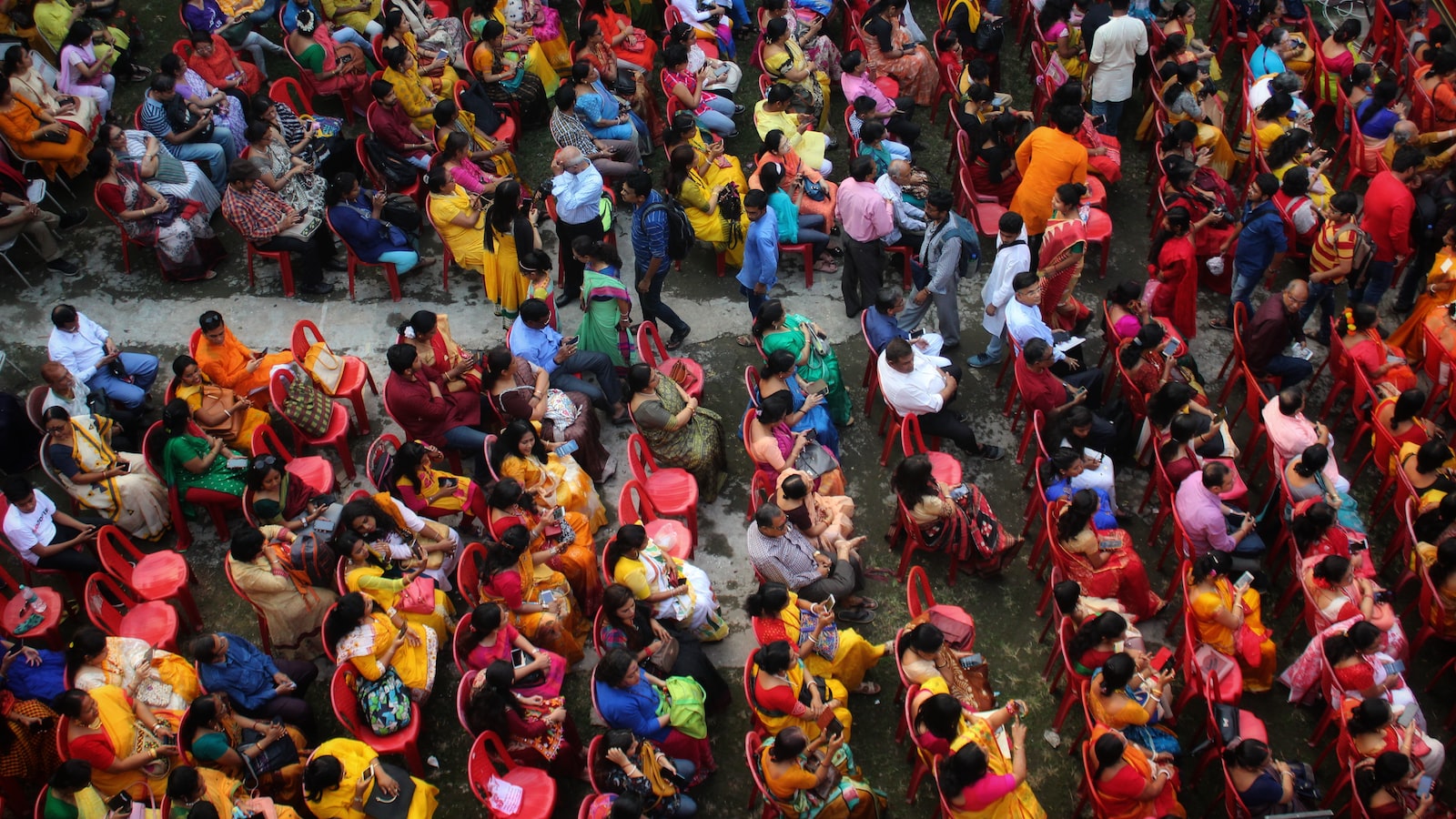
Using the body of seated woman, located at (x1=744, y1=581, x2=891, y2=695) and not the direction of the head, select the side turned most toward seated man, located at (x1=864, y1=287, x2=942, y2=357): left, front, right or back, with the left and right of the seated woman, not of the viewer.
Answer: left

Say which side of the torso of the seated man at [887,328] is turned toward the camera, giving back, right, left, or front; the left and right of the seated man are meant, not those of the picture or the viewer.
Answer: right

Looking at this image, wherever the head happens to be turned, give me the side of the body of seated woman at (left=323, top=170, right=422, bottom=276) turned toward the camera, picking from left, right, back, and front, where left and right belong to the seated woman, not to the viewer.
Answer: right

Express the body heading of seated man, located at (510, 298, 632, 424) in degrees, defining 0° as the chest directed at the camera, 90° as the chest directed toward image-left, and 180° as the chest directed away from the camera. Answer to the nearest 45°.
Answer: approximately 270°

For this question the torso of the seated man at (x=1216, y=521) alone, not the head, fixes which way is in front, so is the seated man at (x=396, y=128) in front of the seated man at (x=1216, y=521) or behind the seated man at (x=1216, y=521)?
behind

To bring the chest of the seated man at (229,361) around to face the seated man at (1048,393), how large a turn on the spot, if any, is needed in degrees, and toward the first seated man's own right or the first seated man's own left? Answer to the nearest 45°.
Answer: approximately 45° to the first seated man's own left

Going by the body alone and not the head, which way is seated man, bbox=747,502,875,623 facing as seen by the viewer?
to the viewer's right
